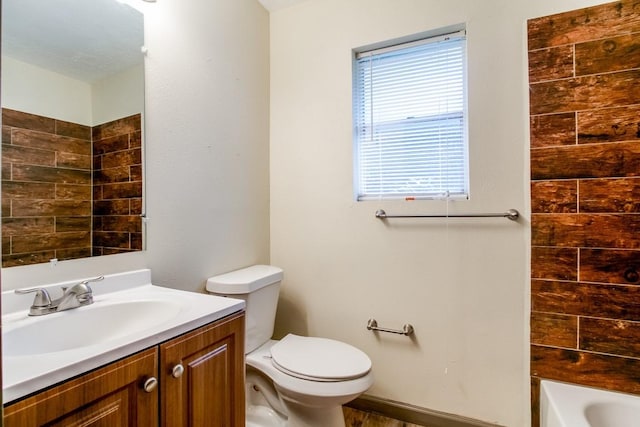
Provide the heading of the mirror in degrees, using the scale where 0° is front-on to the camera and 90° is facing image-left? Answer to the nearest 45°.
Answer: approximately 315°

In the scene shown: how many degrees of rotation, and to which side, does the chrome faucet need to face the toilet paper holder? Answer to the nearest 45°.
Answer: approximately 45° to its left

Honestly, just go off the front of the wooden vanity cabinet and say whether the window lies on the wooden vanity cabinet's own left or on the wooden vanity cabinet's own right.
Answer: on the wooden vanity cabinet's own left

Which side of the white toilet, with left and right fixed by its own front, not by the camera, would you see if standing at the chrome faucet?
right

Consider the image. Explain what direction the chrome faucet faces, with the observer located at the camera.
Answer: facing the viewer and to the right of the viewer

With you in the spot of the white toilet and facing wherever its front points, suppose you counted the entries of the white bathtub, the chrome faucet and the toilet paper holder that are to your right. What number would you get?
1

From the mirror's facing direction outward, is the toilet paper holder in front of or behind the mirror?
in front
